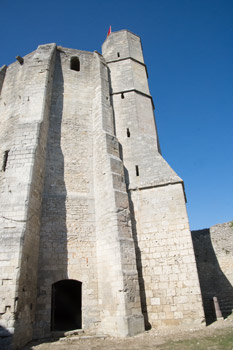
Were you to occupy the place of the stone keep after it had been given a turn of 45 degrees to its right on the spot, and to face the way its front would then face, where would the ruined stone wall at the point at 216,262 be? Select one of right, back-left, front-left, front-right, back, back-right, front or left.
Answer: back

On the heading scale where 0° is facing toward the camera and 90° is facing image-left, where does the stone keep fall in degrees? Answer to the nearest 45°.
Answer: approximately 0°
